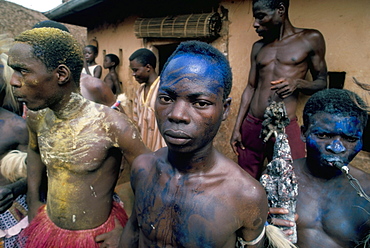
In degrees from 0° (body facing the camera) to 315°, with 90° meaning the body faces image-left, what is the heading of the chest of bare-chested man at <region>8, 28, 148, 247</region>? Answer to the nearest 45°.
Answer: approximately 45°

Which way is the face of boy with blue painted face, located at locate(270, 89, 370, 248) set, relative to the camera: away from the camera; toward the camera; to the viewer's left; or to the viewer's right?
toward the camera

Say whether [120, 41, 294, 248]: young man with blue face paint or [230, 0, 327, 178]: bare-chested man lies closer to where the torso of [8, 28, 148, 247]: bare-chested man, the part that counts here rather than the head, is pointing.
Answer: the young man with blue face paint

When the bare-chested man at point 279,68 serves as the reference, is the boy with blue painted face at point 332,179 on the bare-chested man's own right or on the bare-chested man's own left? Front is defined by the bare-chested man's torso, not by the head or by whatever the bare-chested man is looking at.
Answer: on the bare-chested man's own left

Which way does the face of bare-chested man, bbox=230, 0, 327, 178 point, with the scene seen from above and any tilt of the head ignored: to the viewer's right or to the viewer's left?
to the viewer's left

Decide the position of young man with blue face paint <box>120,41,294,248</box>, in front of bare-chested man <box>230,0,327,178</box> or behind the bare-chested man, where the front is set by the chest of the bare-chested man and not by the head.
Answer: in front

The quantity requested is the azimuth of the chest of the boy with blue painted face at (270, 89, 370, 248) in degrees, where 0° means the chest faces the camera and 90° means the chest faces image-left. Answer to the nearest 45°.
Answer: approximately 0°

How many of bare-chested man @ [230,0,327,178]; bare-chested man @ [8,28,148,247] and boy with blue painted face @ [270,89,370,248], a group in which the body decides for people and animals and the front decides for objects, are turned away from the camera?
0

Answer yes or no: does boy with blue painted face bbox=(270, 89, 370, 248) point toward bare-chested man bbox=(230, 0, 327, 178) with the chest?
no

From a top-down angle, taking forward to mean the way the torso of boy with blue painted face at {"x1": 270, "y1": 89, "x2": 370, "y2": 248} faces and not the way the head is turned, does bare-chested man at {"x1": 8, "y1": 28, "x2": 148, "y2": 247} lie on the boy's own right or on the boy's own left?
on the boy's own right

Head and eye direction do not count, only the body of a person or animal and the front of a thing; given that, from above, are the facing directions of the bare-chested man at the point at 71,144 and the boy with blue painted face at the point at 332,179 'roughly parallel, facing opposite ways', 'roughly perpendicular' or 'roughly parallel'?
roughly parallel

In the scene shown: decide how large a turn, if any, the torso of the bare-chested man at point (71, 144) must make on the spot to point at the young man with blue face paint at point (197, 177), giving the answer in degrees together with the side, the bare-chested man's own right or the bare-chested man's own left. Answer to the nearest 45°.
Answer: approximately 90° to the bare-chested man's own left
